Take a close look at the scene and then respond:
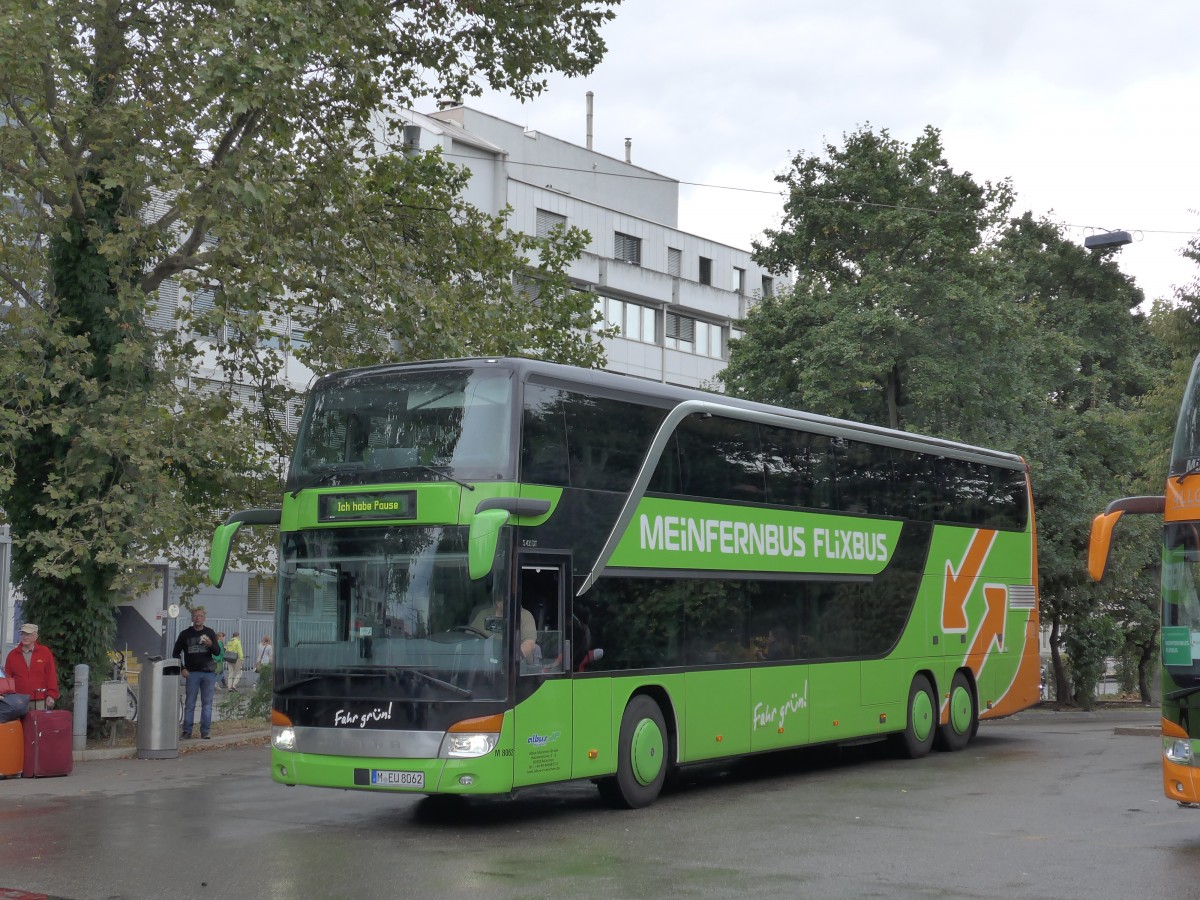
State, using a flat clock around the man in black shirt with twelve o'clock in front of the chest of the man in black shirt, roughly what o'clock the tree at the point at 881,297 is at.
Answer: The tree is roughly at 8 o'clock from the man in black shirt.

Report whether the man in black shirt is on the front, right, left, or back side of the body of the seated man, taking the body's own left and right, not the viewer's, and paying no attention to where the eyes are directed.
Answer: right

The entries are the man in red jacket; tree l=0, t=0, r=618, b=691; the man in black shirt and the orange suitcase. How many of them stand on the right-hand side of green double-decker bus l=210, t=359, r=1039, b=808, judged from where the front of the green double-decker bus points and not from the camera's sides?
4

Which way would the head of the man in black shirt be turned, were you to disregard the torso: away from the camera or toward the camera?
toward the camera

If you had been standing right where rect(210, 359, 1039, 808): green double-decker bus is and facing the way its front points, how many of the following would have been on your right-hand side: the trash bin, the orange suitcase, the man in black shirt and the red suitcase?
4

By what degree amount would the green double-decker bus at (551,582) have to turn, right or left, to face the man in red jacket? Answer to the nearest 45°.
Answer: approximately 90° to its right

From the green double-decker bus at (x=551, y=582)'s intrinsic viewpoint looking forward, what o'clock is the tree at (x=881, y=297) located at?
The tree is roughly at 5 o'clock from the green double-decker bus.

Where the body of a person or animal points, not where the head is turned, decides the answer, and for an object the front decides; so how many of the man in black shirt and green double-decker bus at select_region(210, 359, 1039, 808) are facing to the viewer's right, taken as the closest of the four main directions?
0

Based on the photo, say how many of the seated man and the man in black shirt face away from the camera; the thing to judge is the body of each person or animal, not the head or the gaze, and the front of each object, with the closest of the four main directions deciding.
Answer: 0

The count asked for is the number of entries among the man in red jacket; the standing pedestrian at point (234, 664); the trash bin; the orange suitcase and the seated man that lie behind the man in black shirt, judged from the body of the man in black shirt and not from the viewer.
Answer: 1

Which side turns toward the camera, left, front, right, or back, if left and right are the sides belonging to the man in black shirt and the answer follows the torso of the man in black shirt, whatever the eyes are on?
front

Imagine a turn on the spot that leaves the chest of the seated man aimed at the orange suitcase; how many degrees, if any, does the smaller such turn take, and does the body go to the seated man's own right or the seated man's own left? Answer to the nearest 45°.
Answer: approximately 90° to the seated man's own right
